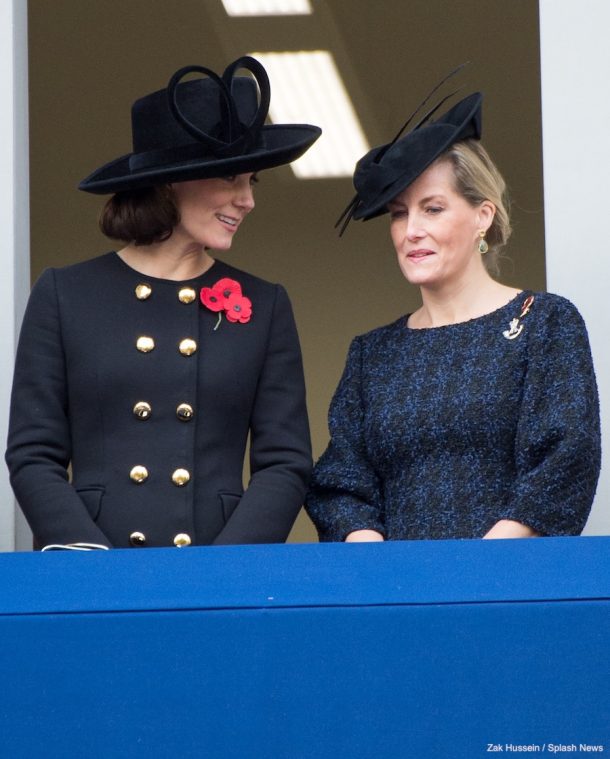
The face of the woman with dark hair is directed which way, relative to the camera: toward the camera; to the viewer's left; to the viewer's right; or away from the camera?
to the viewer's right

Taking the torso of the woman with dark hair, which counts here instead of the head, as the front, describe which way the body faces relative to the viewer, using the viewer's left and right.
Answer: facing the viewer
